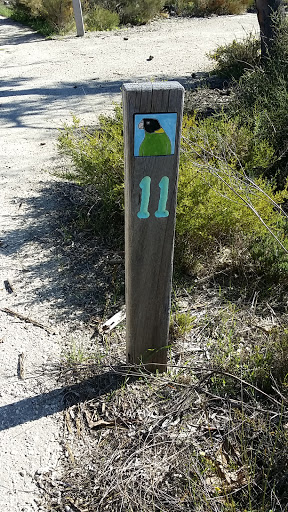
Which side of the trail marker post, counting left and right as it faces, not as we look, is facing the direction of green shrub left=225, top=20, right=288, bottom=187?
back

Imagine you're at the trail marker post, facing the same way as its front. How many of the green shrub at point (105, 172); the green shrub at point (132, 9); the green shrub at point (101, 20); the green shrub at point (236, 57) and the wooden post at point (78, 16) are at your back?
5

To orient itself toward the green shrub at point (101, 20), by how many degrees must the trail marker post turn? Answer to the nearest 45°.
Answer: approximately 180°

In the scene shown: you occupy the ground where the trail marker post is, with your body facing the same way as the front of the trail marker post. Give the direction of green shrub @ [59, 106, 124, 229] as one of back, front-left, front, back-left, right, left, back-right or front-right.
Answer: back

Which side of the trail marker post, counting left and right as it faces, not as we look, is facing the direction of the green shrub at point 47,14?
back

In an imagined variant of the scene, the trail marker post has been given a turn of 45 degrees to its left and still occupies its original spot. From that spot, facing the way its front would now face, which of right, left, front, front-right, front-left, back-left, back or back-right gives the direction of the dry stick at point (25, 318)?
back

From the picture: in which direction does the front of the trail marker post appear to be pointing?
toward the camera

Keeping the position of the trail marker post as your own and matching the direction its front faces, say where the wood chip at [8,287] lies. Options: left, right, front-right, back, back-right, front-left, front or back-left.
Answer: back-right

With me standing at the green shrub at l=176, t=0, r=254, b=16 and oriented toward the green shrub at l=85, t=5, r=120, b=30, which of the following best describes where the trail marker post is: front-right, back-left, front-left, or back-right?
front-left

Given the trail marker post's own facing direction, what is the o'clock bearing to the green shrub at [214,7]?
The green shrub is roughly at 6 o'clock from the trail marker post.

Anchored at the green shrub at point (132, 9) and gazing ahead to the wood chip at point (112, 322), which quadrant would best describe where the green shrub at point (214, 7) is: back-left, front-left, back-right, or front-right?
back-left
